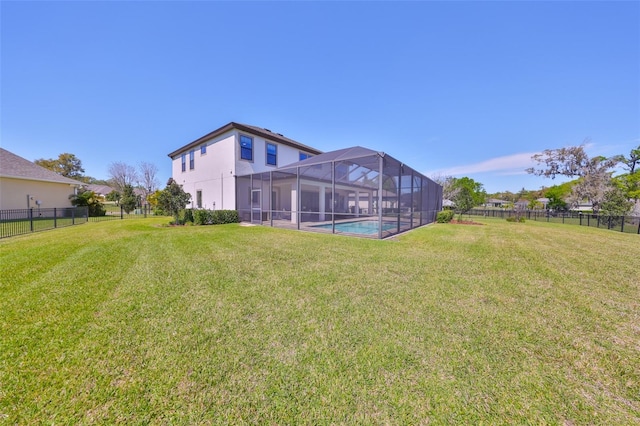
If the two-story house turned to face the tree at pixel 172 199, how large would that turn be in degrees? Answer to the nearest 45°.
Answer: approximately 90° to its left

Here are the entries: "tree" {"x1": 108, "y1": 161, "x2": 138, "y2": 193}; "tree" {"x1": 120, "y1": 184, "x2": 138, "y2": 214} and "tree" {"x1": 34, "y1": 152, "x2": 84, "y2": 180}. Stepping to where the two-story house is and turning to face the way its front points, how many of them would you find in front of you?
3

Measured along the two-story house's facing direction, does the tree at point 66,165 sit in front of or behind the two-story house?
in front

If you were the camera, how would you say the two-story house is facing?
facing away from the viewer and to the left of the viewer

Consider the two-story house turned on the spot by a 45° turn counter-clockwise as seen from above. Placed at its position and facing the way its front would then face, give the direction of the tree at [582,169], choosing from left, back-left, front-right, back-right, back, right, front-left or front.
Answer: back

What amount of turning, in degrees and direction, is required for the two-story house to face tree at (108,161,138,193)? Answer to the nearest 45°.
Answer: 0° — it already faces it

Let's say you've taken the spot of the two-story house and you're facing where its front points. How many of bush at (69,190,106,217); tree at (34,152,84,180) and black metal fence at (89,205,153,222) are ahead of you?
3

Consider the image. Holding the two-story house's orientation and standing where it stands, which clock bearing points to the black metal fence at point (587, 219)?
The black metal fence is roughly at 5 o'clock from the two-story house.

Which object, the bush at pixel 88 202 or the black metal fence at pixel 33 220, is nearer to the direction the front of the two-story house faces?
the bush

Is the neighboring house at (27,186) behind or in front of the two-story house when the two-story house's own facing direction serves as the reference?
in front

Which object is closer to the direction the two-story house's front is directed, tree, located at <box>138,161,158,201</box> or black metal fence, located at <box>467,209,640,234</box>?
the tree

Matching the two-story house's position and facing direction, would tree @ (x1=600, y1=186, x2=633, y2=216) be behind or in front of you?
behind

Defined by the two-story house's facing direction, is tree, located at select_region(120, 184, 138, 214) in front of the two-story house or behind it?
in front

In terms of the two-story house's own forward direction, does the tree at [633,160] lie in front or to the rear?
to the rear

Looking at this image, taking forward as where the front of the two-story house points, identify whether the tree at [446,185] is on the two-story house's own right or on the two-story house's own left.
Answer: on the two-story house's own right

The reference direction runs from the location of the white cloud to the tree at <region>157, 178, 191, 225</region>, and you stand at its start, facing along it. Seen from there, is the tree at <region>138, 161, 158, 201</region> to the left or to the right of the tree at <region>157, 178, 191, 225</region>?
right
